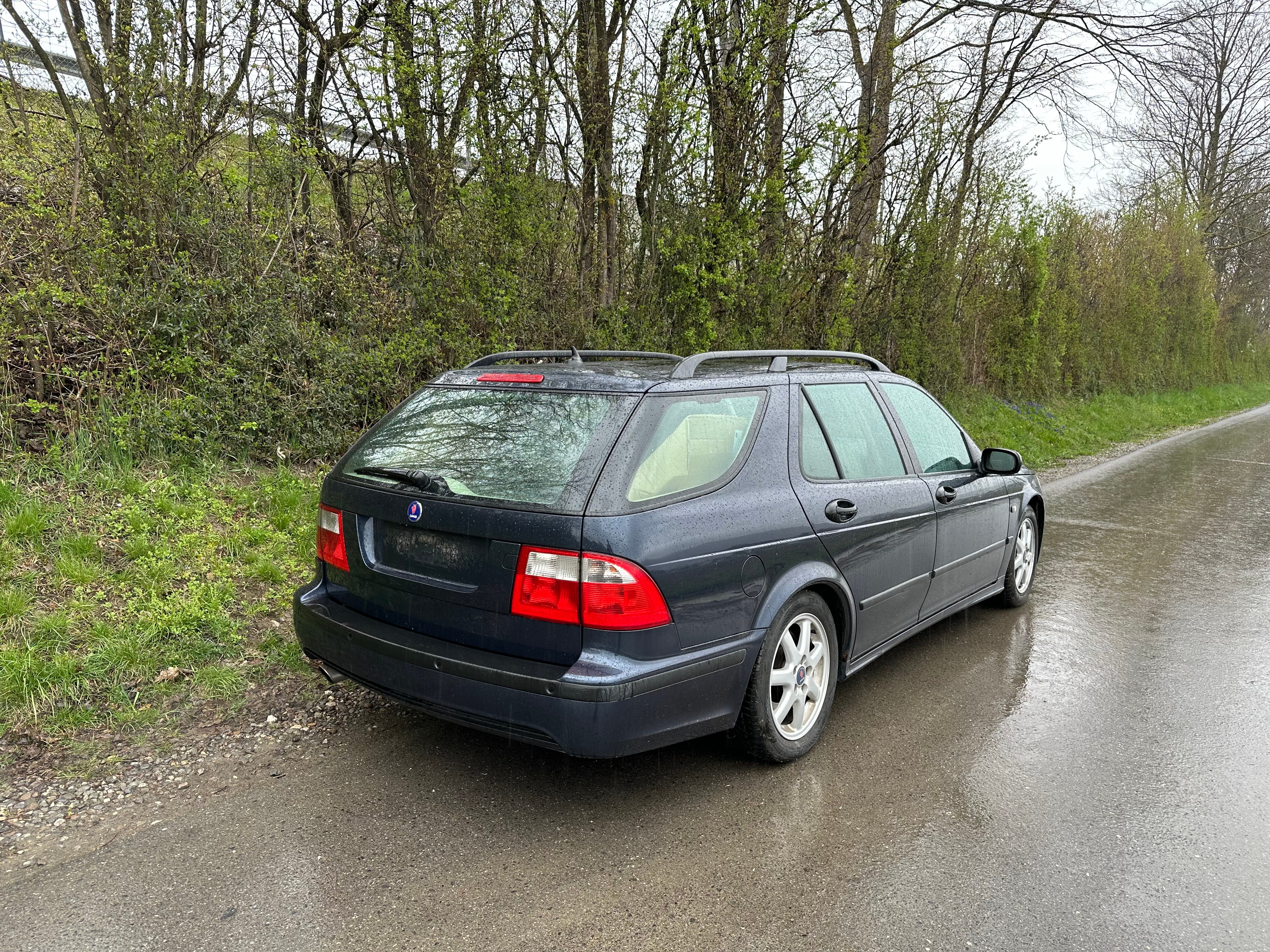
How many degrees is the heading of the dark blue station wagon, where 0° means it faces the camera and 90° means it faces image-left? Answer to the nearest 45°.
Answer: approximately 225°
